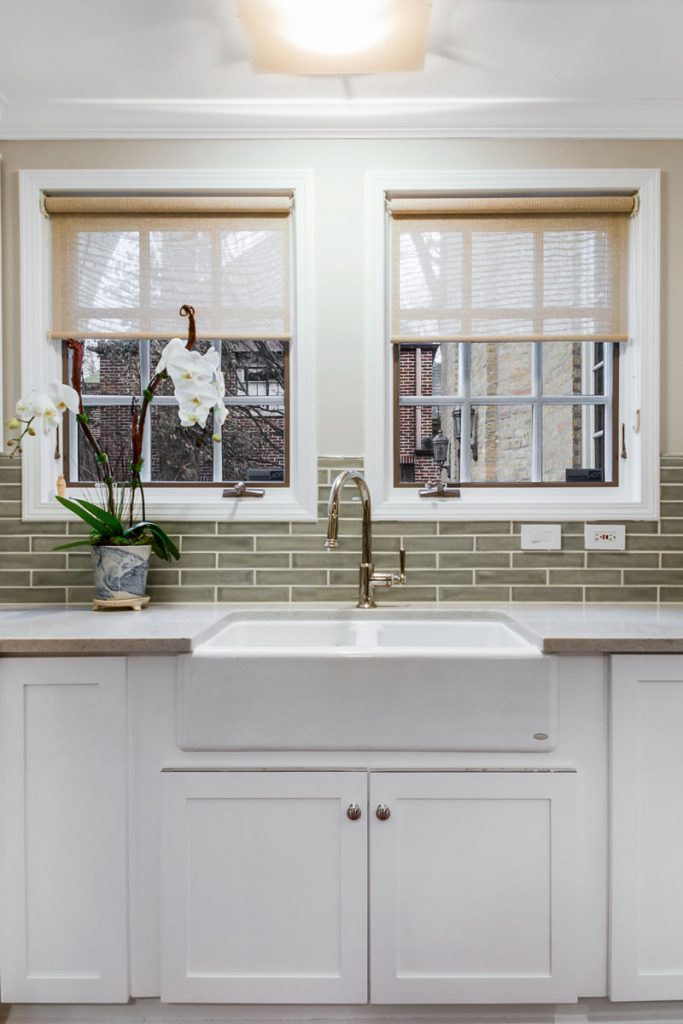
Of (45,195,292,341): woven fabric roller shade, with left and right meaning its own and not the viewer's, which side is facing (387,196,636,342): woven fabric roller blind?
left

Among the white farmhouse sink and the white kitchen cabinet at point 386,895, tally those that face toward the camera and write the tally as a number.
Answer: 2

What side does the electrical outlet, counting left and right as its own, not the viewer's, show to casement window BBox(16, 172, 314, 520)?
right

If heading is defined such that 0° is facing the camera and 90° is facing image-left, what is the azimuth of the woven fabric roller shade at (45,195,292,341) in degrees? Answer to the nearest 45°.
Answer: approximately 0°
